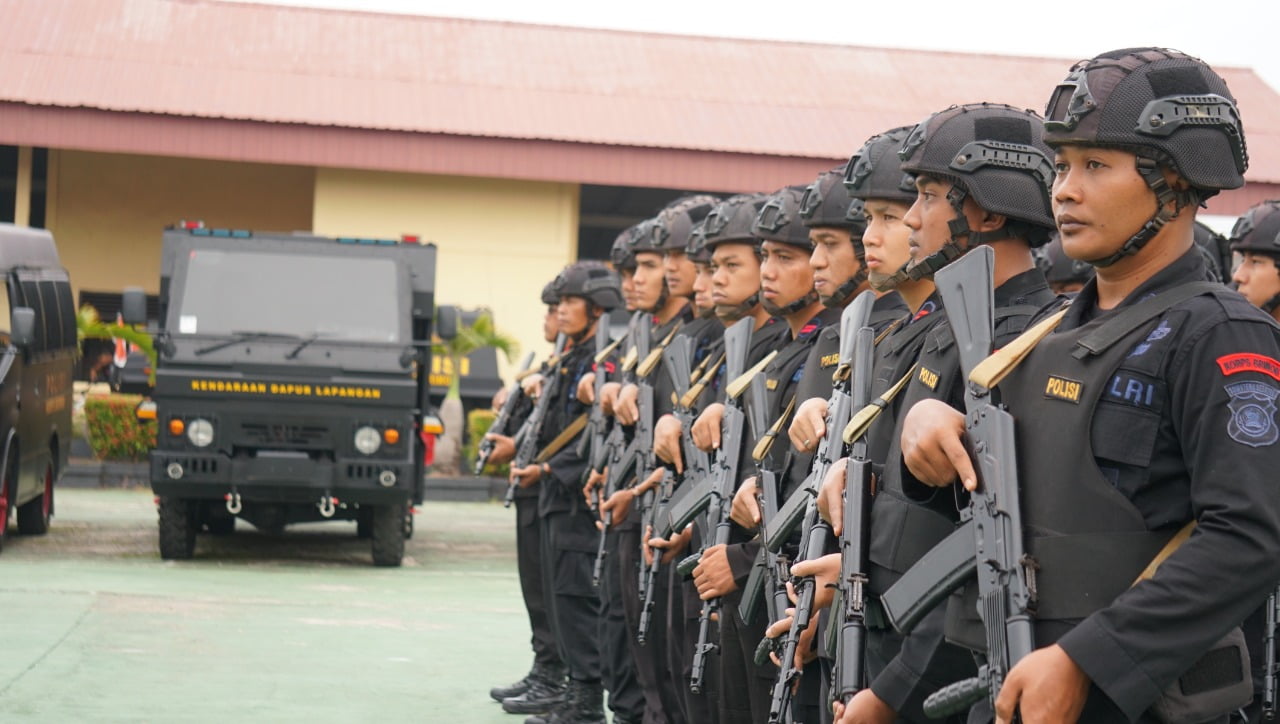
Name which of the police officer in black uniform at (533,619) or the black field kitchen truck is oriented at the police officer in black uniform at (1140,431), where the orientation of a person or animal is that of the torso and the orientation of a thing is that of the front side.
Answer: the black field kitchen truck

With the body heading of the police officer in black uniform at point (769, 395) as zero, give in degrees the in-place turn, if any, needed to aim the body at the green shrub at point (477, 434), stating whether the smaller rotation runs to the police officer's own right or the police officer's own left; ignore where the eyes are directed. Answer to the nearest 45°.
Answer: approximately 135° to the police officer's own right

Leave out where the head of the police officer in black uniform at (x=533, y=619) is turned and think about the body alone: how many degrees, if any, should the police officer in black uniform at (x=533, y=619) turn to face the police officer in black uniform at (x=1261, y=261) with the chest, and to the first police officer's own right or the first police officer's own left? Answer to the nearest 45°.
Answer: approximately 135° to the first police officer's own left

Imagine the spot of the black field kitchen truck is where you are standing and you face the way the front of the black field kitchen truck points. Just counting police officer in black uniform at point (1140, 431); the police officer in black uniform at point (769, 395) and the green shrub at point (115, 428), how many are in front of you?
2

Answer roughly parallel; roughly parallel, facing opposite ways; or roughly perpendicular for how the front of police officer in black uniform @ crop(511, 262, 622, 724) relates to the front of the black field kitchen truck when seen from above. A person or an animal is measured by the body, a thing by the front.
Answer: roughly perpendicular

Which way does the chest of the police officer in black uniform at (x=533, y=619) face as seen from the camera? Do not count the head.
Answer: to the viewer's left

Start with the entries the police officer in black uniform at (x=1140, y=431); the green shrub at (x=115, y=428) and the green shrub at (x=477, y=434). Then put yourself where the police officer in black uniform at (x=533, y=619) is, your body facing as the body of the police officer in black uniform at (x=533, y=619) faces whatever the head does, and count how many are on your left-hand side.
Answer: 1

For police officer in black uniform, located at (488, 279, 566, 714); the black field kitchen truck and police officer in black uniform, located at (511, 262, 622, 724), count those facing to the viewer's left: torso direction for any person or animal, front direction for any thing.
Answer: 2

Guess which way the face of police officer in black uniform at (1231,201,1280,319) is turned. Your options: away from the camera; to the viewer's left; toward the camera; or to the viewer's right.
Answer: to the viewer's left

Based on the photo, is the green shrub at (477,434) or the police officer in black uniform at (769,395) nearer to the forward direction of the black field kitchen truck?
the police officer in black uniform

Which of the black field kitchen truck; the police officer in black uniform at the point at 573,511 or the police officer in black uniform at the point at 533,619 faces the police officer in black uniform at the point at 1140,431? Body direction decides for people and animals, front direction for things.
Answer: the black field kitchen truck

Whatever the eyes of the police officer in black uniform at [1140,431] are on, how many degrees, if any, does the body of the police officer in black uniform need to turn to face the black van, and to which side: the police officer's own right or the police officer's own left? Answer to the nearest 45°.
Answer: approximately 90° to the police officer's own right

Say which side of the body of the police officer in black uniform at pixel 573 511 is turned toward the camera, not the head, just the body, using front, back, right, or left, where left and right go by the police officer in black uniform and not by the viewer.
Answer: left

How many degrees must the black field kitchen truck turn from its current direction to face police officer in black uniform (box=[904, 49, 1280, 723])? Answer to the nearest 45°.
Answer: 0° — it already faces them
